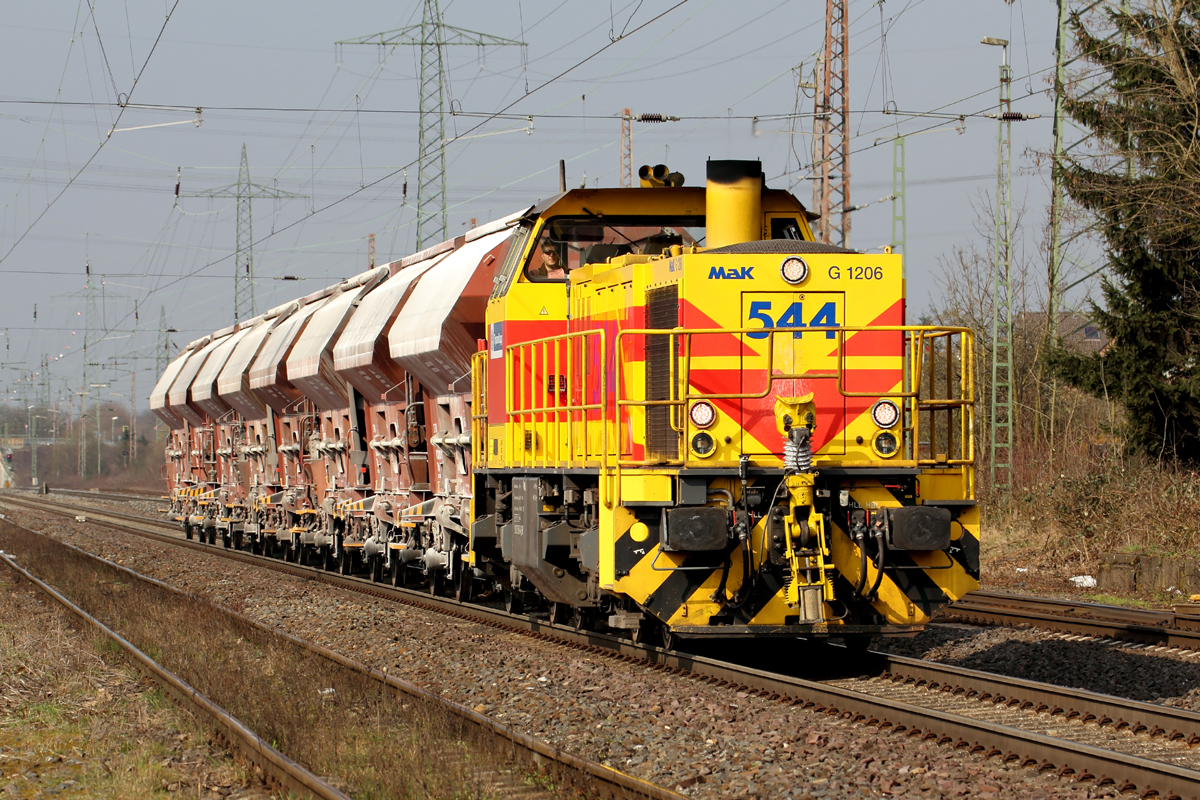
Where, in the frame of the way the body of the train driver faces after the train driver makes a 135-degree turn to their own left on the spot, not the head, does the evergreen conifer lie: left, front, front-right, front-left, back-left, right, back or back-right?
front-right

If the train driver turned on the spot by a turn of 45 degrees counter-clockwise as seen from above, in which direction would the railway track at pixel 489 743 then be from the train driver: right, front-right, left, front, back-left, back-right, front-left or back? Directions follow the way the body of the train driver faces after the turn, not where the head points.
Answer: right

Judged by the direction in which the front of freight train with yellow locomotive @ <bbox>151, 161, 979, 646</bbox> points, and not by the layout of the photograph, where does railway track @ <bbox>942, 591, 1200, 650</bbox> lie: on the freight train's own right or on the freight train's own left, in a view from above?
on the freight train's own left

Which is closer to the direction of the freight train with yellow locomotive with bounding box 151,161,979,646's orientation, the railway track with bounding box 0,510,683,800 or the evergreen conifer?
the railway track

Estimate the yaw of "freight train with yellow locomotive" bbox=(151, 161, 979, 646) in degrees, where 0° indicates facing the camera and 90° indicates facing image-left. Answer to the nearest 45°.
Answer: approximately 0°

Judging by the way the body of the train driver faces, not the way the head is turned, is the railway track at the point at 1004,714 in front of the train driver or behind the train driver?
in front

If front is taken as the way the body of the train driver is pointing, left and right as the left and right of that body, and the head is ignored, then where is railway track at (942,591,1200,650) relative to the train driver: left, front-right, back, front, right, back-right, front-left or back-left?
front-left
